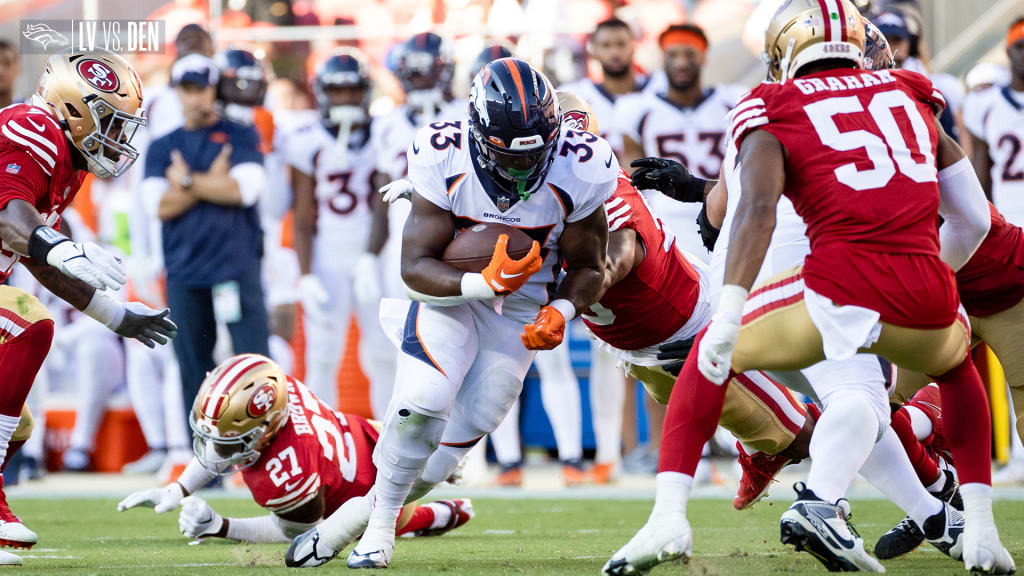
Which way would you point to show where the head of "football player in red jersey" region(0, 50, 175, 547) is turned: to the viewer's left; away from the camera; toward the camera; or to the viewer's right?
to the viewer's right

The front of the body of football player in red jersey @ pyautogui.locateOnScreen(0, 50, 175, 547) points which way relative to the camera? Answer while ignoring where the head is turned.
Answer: to the viewer's right

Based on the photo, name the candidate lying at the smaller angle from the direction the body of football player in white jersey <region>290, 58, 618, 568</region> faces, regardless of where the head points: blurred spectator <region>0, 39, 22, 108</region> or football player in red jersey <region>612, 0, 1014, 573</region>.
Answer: the football player in red jersey

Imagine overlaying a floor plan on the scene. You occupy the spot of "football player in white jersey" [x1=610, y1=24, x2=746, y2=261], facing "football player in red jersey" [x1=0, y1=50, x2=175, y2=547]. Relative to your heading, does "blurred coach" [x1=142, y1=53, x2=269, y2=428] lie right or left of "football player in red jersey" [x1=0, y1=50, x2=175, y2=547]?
right

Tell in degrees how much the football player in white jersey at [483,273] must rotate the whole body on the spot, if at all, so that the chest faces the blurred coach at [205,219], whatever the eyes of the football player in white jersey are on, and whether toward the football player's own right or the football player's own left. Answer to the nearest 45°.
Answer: approximately 135° to the football player's own right

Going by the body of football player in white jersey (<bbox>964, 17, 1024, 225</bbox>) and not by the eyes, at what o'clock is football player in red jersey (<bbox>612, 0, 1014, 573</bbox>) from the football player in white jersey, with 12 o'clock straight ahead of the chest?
The football player in red jersey is roughly at 12 o'clock from the football player in white jersey.

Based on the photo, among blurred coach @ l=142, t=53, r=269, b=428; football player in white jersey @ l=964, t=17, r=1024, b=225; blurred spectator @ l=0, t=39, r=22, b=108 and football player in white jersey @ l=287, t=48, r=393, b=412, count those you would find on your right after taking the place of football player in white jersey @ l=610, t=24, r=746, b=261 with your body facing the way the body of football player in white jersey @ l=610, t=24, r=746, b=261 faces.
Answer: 3
